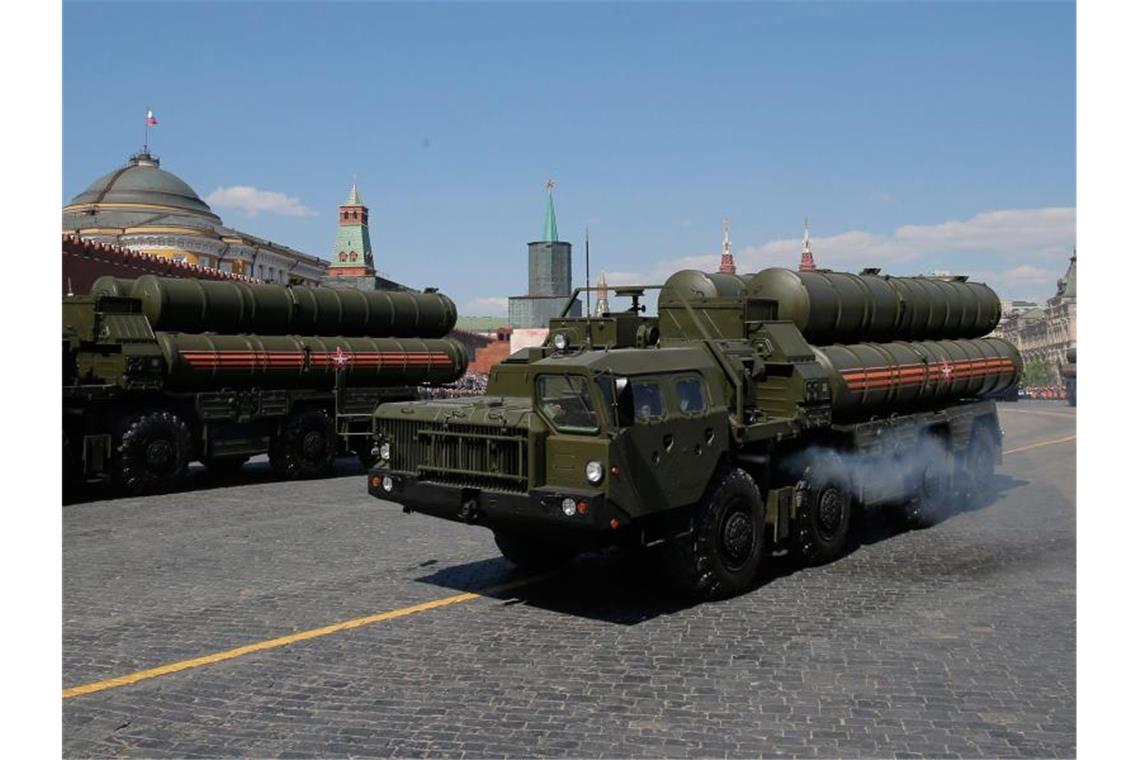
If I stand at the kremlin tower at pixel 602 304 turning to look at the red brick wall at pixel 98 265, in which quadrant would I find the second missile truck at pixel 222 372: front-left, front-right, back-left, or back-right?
front-left

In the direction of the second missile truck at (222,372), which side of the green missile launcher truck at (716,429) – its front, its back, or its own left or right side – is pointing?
right

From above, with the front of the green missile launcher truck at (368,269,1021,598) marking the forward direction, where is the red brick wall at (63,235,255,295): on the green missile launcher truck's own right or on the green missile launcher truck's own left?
on the green missile launcher truck's own right

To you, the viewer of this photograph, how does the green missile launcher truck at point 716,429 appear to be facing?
facing the viewer and to the left of the viewer
